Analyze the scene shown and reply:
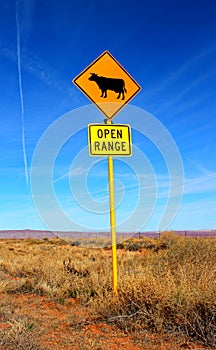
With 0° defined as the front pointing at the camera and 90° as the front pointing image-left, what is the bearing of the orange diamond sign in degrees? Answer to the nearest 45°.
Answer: approximately 0°

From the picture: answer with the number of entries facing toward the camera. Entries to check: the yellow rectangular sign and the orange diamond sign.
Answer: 2

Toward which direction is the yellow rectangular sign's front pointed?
toward the camera

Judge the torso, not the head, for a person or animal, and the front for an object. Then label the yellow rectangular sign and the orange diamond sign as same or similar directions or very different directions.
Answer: same or similar directions
